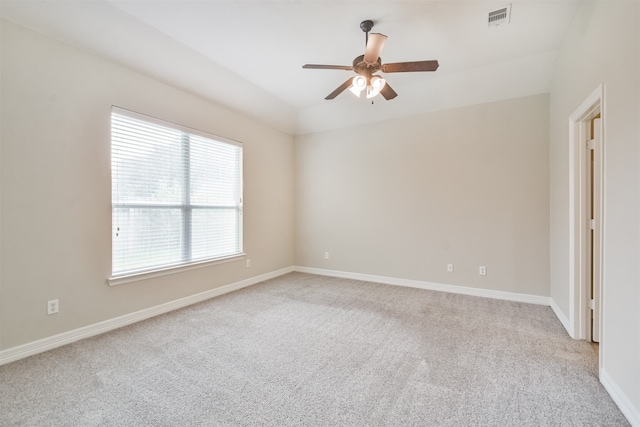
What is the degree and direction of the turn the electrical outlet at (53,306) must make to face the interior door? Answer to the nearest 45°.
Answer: approximately 45° to its left

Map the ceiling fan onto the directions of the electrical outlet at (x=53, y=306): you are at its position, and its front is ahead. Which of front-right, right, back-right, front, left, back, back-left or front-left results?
front-left
